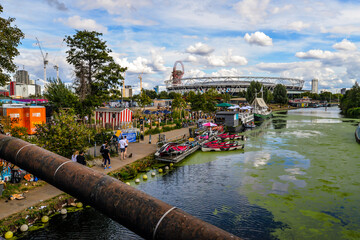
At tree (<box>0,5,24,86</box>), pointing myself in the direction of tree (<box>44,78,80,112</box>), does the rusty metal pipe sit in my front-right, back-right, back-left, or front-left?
back-right
